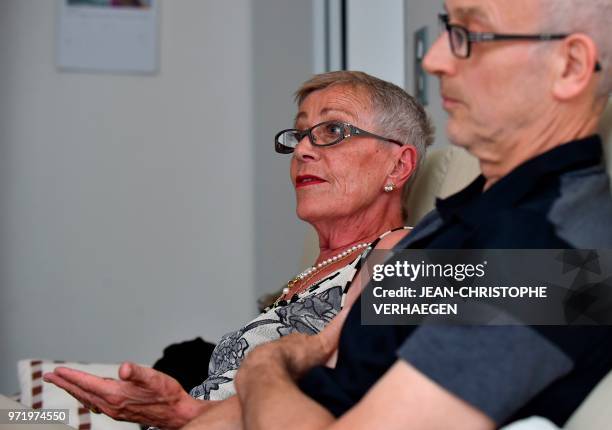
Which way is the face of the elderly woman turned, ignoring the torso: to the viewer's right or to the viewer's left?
to the viewer's left

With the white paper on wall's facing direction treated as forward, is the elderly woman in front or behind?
in front

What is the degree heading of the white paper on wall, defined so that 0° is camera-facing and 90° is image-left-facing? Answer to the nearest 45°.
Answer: approximately 0°
